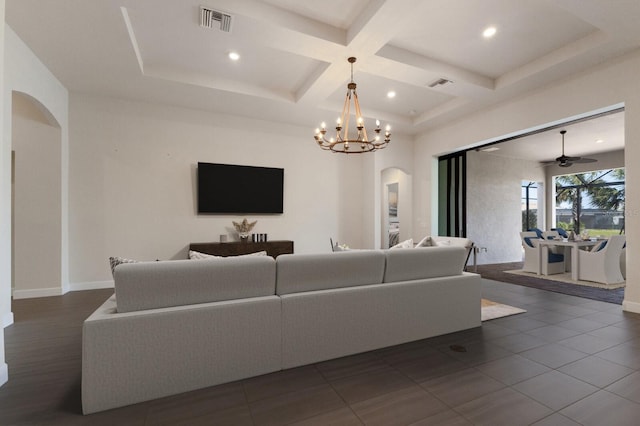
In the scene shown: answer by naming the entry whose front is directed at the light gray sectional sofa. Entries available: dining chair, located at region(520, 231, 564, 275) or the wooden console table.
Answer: the wooden console table

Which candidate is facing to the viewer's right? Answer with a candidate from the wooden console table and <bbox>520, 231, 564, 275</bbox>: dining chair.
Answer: the dining chair

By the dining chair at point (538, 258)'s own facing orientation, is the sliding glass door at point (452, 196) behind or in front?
behind

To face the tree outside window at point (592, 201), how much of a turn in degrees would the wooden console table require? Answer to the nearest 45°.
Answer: approximately 90° to its left

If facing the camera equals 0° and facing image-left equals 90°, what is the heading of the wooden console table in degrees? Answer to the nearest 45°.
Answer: approximately 0°

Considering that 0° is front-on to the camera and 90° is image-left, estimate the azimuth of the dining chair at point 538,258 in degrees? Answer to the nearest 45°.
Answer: approximately 270°

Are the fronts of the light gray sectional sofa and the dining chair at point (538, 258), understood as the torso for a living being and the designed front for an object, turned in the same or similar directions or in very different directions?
very different directions

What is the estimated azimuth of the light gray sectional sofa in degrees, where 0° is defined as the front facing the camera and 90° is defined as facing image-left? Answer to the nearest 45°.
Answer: approximately 135°

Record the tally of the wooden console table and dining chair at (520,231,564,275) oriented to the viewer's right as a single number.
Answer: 1
